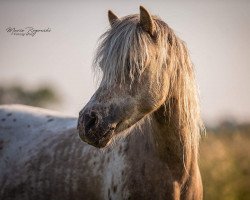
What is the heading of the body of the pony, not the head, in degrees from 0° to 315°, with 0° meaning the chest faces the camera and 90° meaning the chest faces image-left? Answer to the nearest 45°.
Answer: approximately 315°
